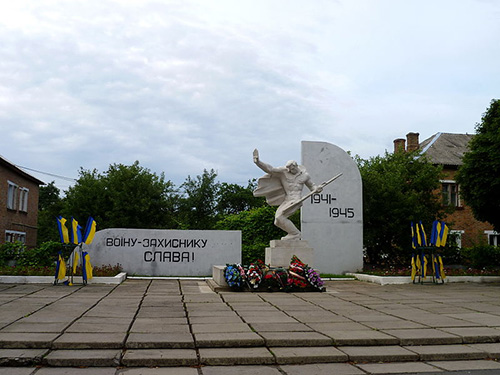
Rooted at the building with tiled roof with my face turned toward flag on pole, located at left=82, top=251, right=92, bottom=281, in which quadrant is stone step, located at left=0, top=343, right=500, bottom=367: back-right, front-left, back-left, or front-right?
front-left

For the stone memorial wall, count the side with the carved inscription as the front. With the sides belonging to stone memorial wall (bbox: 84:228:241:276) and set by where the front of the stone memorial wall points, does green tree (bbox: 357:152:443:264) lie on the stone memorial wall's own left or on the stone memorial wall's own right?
on the stone memorial wall's own left

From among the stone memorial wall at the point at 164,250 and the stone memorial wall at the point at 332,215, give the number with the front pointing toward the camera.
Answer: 2

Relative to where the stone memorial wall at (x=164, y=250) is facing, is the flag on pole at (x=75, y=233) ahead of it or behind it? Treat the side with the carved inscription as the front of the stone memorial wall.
ahead

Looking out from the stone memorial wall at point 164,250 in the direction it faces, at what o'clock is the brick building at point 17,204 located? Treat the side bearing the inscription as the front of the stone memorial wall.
The brick building is roughly at 5 o'clock from the stone memorial wall.

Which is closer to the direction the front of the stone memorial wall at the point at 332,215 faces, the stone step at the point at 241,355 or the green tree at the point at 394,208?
the stone step

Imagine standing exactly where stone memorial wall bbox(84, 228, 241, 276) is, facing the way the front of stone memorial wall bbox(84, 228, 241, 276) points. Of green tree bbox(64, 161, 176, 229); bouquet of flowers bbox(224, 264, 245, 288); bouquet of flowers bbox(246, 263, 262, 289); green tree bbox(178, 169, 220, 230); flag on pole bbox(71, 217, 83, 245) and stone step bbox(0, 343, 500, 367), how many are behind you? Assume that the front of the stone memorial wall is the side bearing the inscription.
2

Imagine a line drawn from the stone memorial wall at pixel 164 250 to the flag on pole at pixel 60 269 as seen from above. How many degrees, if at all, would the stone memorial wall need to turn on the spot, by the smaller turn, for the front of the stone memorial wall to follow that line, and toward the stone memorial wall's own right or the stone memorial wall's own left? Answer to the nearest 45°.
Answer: approximately 45° to the stone memorial wall's own right

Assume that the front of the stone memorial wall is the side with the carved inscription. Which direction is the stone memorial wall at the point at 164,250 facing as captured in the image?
toward the camera

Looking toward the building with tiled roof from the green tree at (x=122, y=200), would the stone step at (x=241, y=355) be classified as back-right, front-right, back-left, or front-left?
front-right

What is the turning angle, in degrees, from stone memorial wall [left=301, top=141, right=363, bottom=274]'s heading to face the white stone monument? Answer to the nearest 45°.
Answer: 0° — it already faces it

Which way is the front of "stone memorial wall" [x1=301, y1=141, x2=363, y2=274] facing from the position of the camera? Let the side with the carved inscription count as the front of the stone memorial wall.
facing the viewer

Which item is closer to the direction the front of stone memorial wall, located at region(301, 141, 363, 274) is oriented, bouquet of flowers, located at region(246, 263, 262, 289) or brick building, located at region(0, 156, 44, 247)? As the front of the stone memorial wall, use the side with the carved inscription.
the bouquet of flowers

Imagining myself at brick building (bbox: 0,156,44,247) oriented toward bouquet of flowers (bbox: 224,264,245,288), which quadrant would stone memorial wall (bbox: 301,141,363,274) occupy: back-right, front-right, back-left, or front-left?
front-left

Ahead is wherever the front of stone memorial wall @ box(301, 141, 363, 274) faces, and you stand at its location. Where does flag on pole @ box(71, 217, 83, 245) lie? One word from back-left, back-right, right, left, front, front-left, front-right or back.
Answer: front-right

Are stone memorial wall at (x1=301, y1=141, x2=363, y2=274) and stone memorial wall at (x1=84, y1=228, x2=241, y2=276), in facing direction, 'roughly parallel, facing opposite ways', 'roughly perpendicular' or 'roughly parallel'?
roughly parallel

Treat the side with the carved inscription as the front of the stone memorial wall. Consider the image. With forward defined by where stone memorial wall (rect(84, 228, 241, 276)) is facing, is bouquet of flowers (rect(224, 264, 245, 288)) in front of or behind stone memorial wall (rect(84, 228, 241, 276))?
in front
